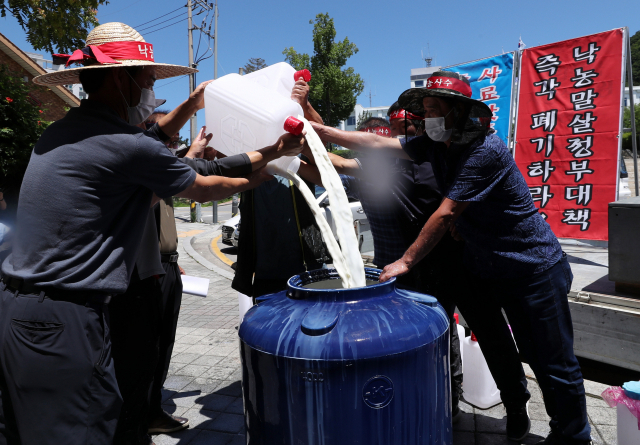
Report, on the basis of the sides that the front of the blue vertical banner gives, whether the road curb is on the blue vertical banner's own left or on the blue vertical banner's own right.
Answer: on the blue vertical banner's own right

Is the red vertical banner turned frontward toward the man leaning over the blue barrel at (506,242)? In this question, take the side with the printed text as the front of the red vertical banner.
yes

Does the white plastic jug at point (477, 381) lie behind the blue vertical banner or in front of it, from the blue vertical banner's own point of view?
in front

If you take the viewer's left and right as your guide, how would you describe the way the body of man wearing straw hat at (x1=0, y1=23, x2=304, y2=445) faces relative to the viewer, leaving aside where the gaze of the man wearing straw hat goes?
facing away from the viewer and to the right of the viewer

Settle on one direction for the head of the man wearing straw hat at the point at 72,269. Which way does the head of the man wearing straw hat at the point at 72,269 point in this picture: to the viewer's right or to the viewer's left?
to the viewer's right

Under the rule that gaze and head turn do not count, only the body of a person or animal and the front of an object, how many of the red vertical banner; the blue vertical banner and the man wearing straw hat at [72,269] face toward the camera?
2

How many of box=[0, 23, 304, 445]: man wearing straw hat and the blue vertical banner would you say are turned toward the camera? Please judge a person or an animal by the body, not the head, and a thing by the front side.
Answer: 1

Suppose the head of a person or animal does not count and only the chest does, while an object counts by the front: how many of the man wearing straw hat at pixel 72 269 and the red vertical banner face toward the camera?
1
